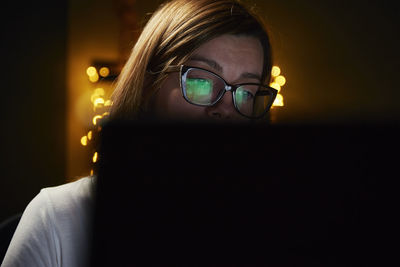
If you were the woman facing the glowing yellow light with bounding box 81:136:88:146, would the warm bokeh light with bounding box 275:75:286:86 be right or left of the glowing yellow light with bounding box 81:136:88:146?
right

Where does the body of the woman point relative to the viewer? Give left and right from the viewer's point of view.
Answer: facing the viewer and to the right of the viewer

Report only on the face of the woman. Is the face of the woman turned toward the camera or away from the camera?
toward the camera

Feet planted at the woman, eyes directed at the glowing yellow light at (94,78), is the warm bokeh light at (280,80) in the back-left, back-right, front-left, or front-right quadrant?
front-right

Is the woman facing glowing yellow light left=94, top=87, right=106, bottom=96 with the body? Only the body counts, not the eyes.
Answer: no

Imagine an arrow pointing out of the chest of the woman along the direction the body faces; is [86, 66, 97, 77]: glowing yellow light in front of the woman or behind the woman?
behind

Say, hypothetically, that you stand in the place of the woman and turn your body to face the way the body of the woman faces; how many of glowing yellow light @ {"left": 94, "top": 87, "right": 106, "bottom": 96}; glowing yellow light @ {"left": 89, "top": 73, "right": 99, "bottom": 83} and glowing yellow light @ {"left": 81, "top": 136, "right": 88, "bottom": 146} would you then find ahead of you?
0

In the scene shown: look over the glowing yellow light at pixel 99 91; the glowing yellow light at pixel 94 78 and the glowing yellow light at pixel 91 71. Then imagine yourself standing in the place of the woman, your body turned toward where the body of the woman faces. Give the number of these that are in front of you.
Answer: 0

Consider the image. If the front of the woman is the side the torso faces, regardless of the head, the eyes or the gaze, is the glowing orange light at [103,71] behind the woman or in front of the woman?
behind

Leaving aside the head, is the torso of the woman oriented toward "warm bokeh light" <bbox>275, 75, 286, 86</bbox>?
no

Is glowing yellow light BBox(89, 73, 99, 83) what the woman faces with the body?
no
